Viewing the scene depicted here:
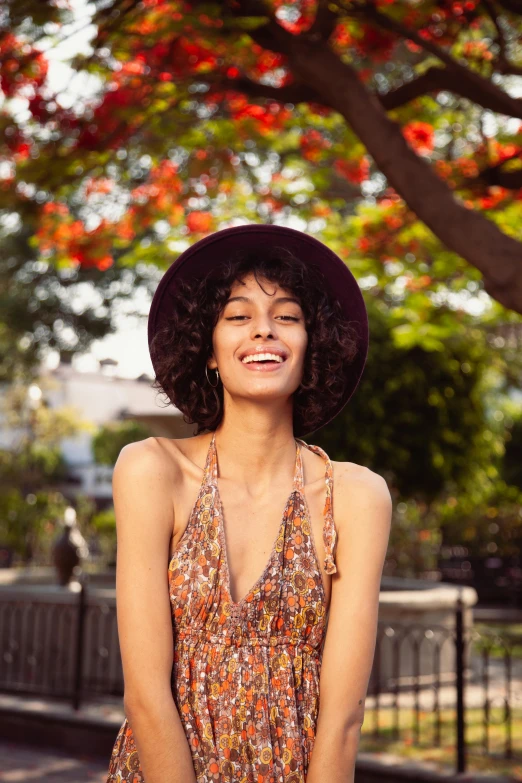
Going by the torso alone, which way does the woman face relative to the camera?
toward the camera

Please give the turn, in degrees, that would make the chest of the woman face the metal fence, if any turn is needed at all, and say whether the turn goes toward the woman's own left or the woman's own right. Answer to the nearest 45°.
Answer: approximately 180°

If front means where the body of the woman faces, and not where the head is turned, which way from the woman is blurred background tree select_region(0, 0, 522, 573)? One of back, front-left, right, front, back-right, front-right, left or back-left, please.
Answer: back
